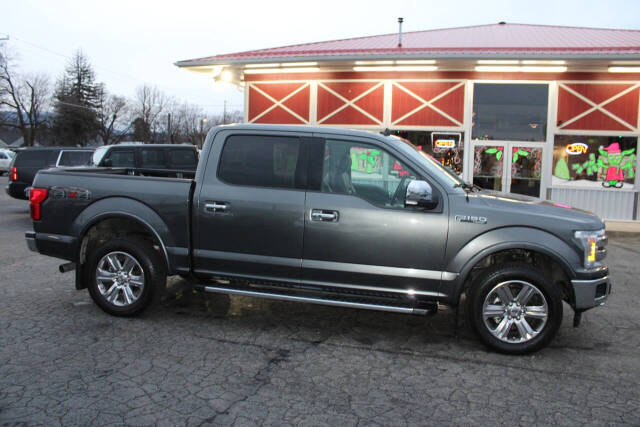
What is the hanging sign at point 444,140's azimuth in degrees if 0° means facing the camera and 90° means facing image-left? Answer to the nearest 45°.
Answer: approximately 0°

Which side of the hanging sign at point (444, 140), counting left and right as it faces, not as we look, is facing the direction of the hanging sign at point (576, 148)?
left

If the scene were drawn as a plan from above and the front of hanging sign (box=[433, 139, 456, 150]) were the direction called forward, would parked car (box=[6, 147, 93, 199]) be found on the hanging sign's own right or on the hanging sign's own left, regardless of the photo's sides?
on the hanging sign's own right

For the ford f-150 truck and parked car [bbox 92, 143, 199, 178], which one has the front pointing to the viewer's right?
the ford f-150 truck

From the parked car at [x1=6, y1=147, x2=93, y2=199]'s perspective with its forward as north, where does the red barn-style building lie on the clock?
The red barn-style building is roughly at 1 o'clock from the parked car.

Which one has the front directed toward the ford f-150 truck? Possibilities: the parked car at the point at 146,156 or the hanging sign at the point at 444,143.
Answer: the hanging sign

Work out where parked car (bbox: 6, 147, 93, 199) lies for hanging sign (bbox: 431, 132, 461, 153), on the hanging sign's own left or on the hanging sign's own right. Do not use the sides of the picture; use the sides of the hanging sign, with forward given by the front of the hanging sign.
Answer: on the hanging sign's own right

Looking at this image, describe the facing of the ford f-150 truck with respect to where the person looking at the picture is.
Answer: facing to the right of the viewer

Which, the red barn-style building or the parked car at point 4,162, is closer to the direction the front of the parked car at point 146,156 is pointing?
the parked car

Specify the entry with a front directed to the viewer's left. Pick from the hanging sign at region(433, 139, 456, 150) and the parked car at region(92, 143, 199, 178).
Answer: the parked car

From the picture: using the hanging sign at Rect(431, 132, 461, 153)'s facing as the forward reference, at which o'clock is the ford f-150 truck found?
The ford f-150 truck is roughly at 12 o'clock from the hanging sign.

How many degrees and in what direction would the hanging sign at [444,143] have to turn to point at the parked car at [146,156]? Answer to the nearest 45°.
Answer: approximately 90° to its right
